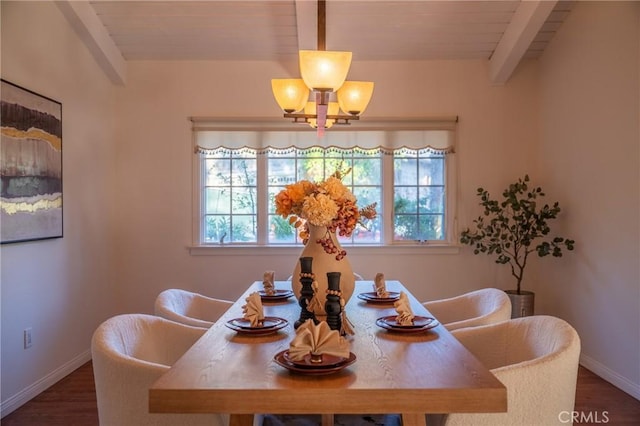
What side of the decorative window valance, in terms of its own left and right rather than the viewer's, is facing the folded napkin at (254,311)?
front

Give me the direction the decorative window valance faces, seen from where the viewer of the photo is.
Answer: facing the viewer

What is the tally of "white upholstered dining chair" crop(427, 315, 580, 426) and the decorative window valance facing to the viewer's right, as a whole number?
0

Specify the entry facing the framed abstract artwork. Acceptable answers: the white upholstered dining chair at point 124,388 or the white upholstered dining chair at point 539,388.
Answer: the white upholstered dining chair at point 539,388

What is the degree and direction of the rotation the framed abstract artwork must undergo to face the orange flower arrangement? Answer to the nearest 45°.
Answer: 0° — it already faces it

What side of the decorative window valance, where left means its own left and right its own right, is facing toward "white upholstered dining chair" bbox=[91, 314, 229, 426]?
front

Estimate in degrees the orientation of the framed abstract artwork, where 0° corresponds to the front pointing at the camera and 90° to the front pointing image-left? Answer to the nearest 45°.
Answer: approximately 315°

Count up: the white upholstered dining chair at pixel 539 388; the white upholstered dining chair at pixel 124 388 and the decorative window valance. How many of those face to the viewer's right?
1

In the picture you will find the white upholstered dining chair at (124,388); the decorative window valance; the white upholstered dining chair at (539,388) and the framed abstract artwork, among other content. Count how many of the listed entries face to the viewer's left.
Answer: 1

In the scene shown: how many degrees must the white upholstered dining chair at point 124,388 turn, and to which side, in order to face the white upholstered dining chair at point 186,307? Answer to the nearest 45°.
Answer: approximately 90° to its left

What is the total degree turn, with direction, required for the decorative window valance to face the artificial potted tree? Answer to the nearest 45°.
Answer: approximately 90° to its left

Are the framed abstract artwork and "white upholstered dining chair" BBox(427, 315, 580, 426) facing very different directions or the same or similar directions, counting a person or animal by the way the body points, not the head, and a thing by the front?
very different directions

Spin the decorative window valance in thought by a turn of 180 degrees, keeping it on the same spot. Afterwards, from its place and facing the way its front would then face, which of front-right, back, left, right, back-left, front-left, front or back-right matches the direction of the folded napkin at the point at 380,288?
back

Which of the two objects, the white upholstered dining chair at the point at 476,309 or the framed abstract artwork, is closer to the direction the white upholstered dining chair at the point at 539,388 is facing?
the framed abstract artwork

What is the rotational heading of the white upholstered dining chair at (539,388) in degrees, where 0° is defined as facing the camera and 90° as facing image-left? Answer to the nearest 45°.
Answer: approximately 90°

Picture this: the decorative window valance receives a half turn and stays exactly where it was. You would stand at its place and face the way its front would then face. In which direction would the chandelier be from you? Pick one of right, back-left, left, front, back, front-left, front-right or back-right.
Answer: back

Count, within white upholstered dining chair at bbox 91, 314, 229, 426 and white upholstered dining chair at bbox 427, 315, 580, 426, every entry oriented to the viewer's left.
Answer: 1
